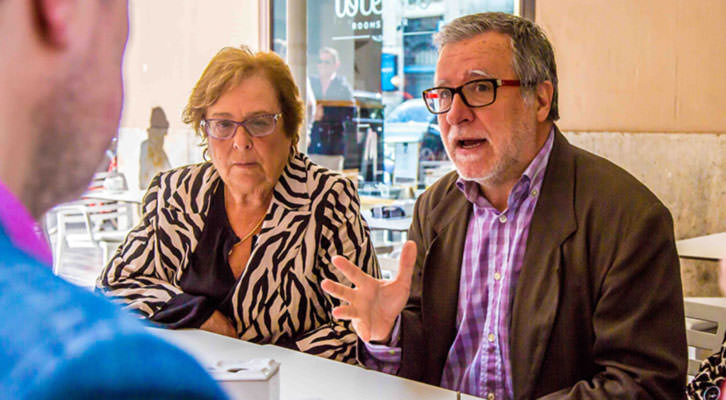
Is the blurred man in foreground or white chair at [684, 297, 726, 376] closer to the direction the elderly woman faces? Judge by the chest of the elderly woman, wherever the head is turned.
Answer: the blurred man in foreground

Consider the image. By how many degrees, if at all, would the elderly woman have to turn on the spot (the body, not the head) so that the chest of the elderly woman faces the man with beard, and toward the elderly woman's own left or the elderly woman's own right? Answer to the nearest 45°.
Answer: approximately 45° to the elderly woman's own left

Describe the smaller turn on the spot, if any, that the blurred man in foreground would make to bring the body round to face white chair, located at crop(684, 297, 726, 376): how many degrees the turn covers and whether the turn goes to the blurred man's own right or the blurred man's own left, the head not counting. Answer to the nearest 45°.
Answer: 0° — they already face it

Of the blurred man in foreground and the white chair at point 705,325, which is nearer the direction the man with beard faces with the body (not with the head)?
the blurred man in foreground

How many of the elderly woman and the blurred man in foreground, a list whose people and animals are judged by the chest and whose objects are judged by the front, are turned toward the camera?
1

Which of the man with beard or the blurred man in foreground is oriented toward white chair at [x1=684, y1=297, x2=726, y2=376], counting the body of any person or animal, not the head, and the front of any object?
the blurred man in foreground

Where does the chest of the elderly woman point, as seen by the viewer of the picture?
toward the camera

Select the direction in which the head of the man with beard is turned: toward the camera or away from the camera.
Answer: toward the camera

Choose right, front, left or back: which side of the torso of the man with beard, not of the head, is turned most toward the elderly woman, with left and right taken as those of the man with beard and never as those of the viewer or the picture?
right

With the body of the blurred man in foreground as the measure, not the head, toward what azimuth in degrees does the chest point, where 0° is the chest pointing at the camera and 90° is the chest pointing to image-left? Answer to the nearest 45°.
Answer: approximately 225°

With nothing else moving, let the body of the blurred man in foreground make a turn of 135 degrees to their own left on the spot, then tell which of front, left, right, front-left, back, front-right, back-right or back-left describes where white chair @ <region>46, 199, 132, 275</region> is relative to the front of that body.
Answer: right

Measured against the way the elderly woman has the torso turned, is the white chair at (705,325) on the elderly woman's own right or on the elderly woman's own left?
on the elderly woman's own left

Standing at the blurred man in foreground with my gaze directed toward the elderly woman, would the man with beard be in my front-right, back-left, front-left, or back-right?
front-right

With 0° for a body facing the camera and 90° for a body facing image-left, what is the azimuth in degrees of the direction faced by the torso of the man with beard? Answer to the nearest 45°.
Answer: approximately 45°

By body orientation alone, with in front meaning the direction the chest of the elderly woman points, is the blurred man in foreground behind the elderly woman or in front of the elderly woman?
in front

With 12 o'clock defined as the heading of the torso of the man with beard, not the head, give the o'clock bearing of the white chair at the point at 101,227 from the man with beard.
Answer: The white chair is roughly at 3 o'clock from the man with beard.
